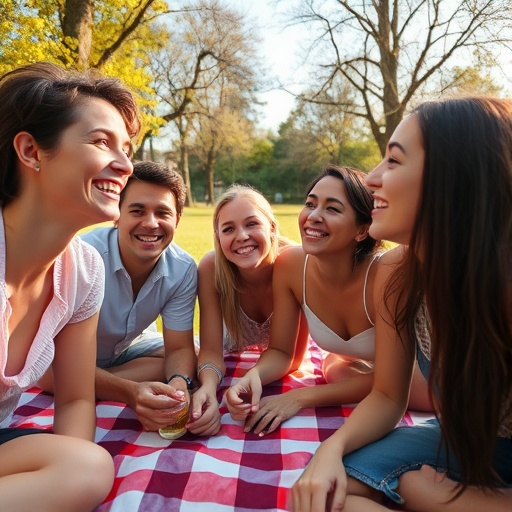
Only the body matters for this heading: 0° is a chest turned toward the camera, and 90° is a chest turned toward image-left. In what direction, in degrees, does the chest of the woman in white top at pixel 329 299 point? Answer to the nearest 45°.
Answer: approximately 45°

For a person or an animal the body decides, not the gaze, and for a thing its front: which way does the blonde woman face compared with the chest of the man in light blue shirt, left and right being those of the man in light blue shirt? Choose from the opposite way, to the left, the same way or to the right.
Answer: the same way

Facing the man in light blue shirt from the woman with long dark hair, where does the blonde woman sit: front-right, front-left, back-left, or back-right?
front-right

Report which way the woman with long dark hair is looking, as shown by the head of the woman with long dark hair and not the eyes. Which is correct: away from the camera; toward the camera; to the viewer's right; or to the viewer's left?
to the viewer's left

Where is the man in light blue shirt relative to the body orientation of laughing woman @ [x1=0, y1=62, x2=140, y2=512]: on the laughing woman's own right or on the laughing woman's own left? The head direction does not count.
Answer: on the laughing woman's own left

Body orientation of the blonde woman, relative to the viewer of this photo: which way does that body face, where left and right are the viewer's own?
facing the viewer

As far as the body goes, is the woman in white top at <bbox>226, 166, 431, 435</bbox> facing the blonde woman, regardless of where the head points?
no

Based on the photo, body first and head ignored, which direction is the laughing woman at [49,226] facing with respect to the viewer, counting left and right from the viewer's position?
facing the viewer and to the right of the viewer

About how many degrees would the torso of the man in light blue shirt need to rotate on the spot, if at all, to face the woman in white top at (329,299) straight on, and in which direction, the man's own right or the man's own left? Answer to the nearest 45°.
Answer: approximately 45° to the man's own left

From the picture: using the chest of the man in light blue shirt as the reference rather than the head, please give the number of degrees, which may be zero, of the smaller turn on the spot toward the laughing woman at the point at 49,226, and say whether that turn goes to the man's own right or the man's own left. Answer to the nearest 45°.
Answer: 0° — they already face them

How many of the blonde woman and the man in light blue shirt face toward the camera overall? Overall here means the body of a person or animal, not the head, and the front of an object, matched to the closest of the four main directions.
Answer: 2

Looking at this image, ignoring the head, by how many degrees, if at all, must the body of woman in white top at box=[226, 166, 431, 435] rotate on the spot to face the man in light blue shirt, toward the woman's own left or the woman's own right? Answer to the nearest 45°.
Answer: approximately 45° to the woman's own right

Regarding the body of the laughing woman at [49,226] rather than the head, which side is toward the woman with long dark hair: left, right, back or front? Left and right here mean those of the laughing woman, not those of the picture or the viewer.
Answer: front

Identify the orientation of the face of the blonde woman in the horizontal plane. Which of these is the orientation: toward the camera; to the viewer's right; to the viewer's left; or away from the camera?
toward the camera
